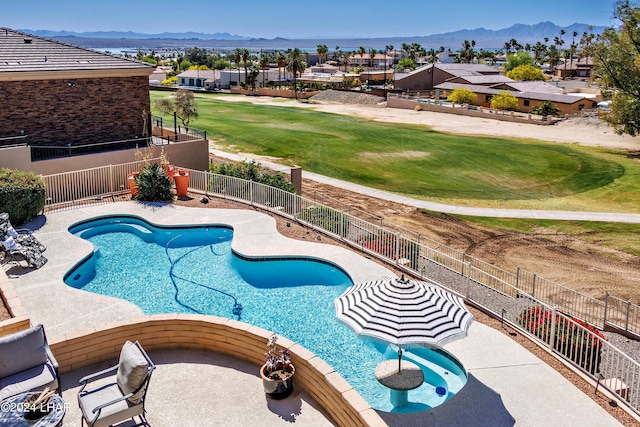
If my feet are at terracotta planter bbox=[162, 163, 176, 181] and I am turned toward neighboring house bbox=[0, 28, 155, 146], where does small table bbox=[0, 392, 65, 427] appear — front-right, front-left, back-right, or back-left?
back-left

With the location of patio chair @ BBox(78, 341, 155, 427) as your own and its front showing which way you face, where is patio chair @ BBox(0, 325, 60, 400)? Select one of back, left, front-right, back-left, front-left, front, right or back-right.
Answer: right

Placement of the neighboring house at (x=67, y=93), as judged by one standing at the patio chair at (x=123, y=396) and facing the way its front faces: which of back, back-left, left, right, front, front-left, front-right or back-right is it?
back-right

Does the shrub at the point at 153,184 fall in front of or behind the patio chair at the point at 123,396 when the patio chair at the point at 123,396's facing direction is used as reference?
behind

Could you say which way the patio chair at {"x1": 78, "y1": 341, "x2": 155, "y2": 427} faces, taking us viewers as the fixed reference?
facing the viewer and to the left of the viewer

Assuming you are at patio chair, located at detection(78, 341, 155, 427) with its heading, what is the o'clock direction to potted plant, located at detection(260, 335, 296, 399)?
The potted plant is roughly at 7 o'clock from the patio chair.

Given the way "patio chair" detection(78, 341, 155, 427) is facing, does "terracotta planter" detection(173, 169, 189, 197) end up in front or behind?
behind

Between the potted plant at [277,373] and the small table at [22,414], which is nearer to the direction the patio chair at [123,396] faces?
the small table

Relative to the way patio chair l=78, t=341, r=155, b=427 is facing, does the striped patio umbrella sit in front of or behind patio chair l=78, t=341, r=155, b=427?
behind

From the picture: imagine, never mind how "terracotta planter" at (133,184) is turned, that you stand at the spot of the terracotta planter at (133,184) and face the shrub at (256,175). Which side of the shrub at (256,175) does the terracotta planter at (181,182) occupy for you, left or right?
right
